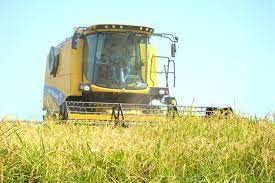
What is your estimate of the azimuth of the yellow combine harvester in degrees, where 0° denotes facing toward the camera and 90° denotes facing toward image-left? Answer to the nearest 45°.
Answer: approximately 315°
